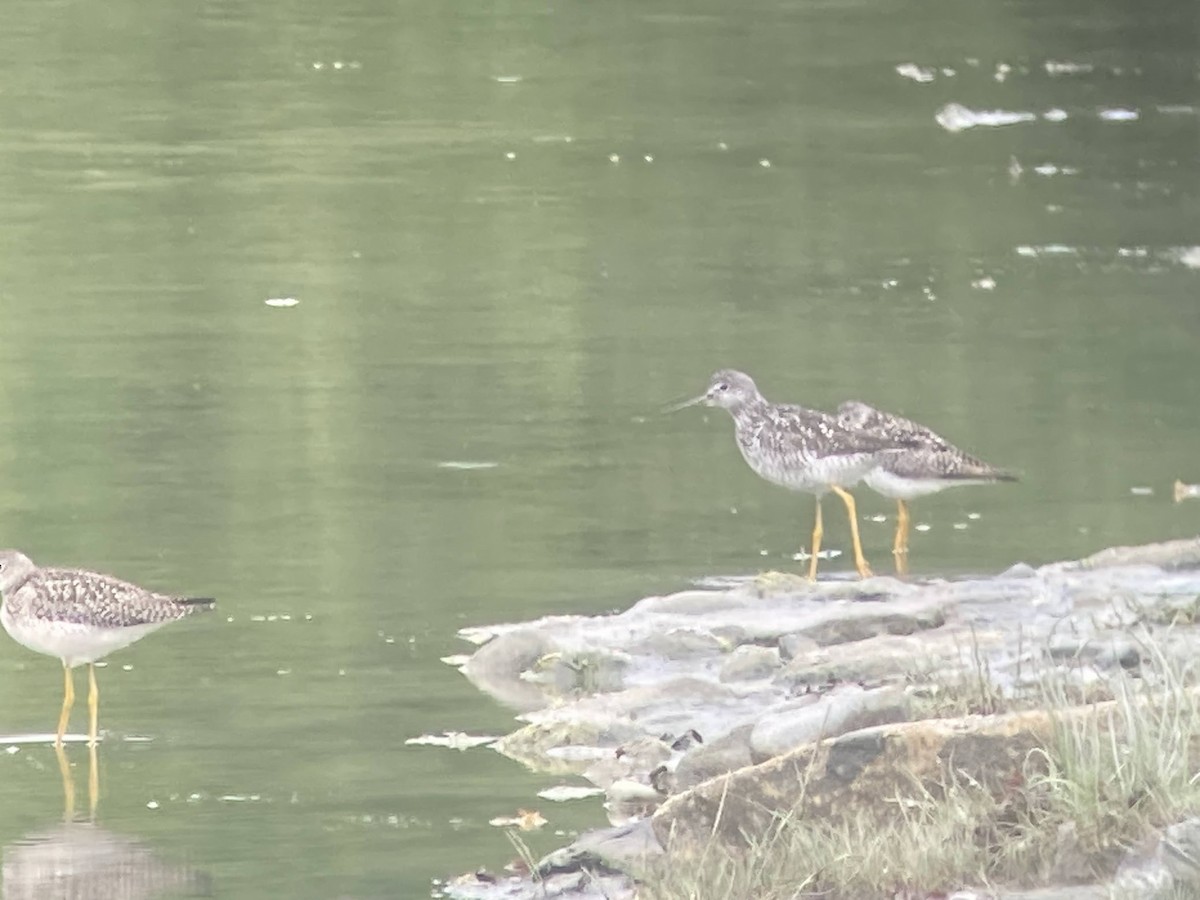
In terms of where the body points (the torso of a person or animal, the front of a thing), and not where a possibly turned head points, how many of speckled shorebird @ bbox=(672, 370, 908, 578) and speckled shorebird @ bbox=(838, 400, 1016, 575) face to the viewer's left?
2

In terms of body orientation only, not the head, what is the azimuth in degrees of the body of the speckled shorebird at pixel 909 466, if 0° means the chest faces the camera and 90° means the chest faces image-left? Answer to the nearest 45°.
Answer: approximately 90°

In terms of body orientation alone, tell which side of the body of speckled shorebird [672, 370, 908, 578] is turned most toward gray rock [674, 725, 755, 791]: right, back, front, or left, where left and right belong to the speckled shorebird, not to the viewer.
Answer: left

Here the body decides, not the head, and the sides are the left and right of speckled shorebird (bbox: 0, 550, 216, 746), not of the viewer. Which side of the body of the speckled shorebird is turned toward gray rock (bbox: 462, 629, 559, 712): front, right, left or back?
back

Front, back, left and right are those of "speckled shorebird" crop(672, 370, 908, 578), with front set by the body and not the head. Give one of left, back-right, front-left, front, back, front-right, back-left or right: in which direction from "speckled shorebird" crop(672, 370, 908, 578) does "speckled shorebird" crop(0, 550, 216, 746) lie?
front-left

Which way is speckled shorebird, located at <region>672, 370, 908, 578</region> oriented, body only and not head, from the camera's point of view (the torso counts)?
to the viewer's left

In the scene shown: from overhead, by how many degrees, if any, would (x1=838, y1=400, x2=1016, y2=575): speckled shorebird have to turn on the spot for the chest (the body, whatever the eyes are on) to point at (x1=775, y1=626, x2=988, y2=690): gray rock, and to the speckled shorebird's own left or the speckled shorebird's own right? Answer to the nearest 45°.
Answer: approximately 90° to the speckled shorebird's own left

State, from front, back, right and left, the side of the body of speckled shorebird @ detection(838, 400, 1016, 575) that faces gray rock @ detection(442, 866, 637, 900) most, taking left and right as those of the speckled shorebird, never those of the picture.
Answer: left

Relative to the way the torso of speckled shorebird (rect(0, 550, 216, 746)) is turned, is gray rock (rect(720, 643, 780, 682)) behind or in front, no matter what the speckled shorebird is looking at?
behind

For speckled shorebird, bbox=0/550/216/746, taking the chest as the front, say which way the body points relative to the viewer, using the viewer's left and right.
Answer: facing to the left of the viewer

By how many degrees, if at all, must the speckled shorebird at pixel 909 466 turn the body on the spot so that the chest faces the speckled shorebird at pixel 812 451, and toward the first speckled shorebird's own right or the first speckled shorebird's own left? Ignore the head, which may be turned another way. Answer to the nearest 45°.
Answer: approximately 45° to the first speckled shorebird's own left
